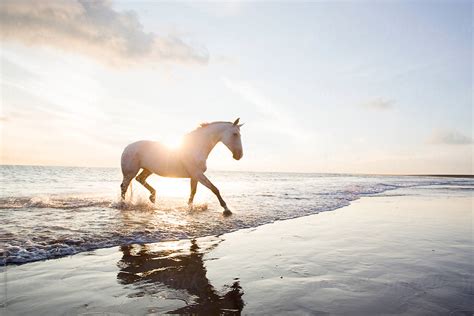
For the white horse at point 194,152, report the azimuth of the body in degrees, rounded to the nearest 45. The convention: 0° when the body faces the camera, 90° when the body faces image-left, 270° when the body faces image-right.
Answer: approximately 270°
